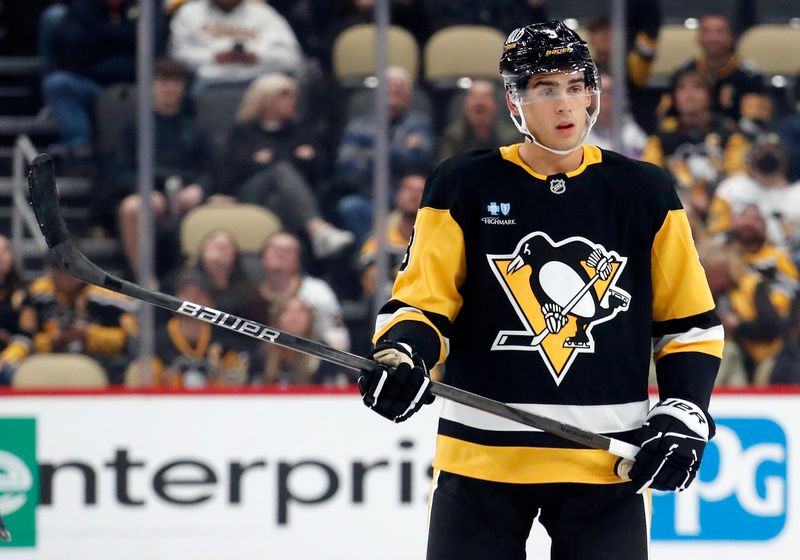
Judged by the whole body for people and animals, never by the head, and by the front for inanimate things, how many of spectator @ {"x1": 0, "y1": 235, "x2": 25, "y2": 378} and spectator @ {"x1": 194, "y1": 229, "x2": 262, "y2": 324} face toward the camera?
2

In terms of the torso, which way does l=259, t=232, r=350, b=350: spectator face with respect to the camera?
toward the camera

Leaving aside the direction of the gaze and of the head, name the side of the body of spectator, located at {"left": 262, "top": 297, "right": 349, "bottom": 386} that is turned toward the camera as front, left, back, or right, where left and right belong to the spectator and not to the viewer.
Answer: front

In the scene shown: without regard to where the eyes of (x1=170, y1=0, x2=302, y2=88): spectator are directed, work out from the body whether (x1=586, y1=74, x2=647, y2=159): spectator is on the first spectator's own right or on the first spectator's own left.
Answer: on the first spectator's own left

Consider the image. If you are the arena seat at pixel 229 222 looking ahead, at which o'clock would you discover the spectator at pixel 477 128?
The spectator is roughly at 9 o'clock from the arena seat.

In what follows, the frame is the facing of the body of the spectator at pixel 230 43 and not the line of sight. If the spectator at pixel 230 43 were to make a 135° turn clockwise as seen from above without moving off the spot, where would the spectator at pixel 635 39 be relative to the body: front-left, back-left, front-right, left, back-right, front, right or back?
back-right

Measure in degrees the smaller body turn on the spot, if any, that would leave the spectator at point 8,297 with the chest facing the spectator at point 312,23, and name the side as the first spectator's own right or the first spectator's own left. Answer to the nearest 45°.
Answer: approximately 90° to the first spectator's own left

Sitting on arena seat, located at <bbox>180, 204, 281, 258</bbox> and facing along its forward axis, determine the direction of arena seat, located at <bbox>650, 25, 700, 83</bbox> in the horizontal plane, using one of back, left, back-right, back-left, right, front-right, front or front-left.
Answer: left

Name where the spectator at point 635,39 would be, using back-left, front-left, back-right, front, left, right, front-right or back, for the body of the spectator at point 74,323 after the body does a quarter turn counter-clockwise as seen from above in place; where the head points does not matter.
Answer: front

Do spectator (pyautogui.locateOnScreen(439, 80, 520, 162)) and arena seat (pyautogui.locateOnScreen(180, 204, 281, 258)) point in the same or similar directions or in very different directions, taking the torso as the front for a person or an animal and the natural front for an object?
same or similar directions
